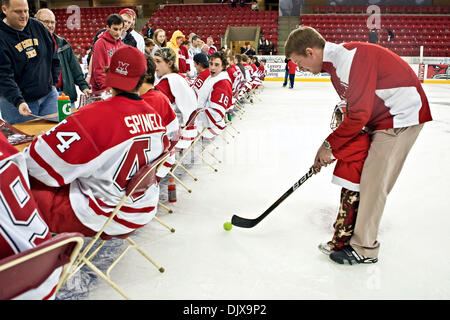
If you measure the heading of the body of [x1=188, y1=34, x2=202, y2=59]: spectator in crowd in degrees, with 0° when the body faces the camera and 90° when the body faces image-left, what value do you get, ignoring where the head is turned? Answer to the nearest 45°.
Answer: approximately 315°

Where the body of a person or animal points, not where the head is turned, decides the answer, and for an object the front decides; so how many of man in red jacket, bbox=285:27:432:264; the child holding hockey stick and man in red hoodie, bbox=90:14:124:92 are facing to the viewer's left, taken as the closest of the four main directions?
2

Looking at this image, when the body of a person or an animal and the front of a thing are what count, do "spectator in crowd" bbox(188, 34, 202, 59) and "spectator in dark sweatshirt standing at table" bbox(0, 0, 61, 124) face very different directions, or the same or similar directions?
same or similar directions

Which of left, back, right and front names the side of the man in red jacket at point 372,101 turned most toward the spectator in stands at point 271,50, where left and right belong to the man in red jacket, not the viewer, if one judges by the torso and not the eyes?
right

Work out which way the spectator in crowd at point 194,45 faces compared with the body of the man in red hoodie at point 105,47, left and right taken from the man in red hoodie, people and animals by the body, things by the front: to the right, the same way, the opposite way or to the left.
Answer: the same way

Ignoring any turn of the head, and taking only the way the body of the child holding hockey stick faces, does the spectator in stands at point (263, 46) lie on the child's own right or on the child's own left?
on the child's own right

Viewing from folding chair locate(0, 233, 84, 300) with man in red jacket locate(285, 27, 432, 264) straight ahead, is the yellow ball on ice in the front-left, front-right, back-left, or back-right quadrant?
front-left

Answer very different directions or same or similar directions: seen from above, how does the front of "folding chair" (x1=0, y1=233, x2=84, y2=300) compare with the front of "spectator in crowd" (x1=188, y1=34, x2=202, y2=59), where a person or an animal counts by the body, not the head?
very different directions

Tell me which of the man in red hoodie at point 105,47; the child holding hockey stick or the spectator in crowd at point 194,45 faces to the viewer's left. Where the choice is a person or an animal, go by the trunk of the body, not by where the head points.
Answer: the child holding hockey stick

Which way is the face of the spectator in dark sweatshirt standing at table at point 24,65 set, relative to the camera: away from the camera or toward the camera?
toward the camera

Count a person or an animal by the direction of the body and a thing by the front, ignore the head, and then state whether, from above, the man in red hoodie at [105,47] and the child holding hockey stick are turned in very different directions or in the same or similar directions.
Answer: very different directions

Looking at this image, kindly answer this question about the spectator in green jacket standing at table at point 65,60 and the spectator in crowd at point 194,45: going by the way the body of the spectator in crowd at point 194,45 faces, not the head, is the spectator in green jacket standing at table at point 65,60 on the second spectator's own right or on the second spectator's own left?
on the second spectator's own right

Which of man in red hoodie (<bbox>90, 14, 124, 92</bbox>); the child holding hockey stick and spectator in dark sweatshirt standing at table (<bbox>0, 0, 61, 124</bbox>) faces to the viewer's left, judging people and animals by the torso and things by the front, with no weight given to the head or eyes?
the child holding hockey stick
